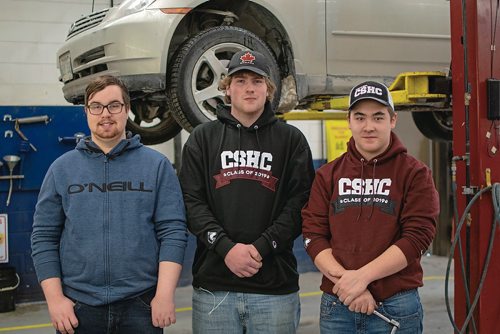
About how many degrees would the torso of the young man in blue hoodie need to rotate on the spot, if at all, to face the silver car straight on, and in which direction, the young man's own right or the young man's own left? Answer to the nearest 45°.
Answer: approximately 135° to the young man's own left

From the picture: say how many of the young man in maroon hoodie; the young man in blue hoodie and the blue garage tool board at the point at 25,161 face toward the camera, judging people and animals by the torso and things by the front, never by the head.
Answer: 3

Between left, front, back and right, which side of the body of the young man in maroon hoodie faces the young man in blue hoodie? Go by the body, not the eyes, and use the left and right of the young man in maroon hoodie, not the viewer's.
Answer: right

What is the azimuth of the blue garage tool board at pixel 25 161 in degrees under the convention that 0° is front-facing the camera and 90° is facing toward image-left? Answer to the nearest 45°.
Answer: approximately 0°

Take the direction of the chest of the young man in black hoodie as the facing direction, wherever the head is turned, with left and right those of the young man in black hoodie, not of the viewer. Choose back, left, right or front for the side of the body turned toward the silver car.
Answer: back

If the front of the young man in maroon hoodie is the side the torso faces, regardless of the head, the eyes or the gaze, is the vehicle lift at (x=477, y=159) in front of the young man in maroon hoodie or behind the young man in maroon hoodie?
behind

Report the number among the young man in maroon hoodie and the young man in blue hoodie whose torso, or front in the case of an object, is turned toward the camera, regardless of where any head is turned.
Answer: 2

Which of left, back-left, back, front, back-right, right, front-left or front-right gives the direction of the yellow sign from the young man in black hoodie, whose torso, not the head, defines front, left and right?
back

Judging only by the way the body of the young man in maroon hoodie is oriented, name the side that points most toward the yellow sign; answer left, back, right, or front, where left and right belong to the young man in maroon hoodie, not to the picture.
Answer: back

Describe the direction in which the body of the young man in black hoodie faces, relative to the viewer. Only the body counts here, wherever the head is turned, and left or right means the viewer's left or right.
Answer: facing the viewer
